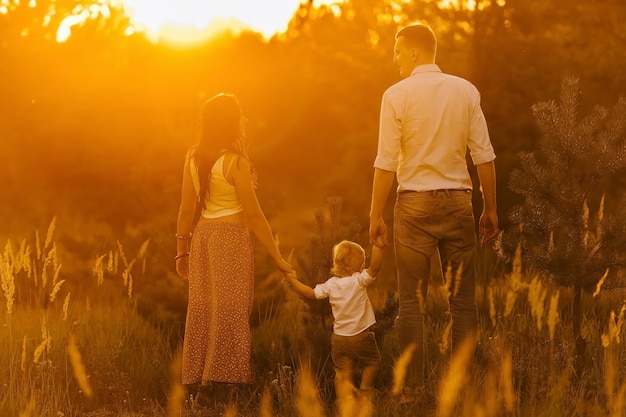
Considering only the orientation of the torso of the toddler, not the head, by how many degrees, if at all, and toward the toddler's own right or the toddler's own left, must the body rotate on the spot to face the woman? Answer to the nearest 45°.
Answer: approximately 90° to the toddler's own left

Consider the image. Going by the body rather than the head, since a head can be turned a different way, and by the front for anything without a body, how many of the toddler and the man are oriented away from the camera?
2

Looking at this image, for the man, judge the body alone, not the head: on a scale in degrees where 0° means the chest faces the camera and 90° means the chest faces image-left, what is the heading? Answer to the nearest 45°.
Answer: approximately 180°

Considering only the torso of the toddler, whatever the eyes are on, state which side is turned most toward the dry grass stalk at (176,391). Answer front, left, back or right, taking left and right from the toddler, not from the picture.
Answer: left

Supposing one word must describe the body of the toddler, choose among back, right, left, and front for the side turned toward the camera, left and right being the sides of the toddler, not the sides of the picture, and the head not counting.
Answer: back

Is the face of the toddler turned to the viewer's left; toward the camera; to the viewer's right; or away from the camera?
away from the camera
